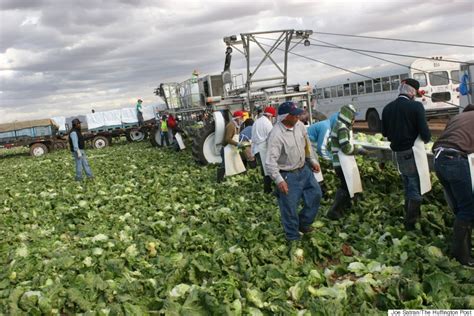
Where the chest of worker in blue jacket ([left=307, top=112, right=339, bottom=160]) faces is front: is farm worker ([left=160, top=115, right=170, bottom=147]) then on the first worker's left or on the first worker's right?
on the first worker's left

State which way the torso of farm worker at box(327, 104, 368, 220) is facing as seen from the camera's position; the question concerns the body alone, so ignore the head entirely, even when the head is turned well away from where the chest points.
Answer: to the viewer's right

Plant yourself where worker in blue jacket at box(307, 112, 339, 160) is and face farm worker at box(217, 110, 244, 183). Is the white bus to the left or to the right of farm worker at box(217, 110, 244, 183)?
right

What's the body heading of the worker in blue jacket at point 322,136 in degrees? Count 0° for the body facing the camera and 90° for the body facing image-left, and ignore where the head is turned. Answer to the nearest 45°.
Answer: approximately 270°

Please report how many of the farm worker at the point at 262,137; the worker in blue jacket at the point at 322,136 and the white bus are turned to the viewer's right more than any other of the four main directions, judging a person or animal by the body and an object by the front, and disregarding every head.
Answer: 2

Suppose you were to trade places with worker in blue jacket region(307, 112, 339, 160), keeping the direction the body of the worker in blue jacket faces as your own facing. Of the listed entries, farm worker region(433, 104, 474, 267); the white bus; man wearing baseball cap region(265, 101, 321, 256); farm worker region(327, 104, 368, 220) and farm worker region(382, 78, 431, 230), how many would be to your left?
1

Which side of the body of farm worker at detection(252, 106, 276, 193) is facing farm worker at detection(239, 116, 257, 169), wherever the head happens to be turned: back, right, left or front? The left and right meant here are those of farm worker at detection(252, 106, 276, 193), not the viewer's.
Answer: left

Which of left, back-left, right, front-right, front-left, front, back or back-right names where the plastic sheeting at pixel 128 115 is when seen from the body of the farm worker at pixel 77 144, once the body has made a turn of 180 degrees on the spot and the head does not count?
right

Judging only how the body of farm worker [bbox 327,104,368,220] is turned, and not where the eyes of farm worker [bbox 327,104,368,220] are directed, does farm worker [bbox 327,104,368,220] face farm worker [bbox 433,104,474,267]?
no
